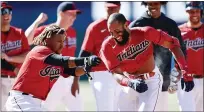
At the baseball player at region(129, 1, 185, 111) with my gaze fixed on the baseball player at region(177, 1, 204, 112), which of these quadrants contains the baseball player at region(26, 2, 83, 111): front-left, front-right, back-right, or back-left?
back-left

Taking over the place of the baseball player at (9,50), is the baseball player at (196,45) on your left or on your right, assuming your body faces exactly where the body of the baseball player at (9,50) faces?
on your left

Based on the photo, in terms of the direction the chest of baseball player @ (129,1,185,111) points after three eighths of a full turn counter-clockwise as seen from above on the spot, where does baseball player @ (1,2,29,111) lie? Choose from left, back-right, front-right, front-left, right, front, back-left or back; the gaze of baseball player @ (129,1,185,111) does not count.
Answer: back-left

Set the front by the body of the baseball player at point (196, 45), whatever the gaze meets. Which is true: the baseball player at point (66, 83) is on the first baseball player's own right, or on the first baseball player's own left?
on the first baseball player's own right

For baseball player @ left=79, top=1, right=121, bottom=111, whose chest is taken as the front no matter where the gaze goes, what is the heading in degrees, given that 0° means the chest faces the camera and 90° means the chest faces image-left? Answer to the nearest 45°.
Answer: approximately 315°

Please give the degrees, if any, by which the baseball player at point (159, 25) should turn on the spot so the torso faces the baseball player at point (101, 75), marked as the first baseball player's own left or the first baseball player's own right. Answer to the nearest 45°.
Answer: approximately 90° to the first baseball player's own right

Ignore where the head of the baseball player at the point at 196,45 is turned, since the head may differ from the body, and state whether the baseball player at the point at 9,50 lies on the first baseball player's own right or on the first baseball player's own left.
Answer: on the first baseball player's own right

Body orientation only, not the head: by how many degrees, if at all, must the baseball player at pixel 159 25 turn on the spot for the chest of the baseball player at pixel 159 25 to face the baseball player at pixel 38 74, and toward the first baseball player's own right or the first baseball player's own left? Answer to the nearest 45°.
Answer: approximately 45° to the first baseball player's own right

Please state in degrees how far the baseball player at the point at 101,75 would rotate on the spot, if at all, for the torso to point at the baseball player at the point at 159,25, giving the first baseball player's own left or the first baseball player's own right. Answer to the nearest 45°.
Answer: approximately 45° to the first baseball player's own left
